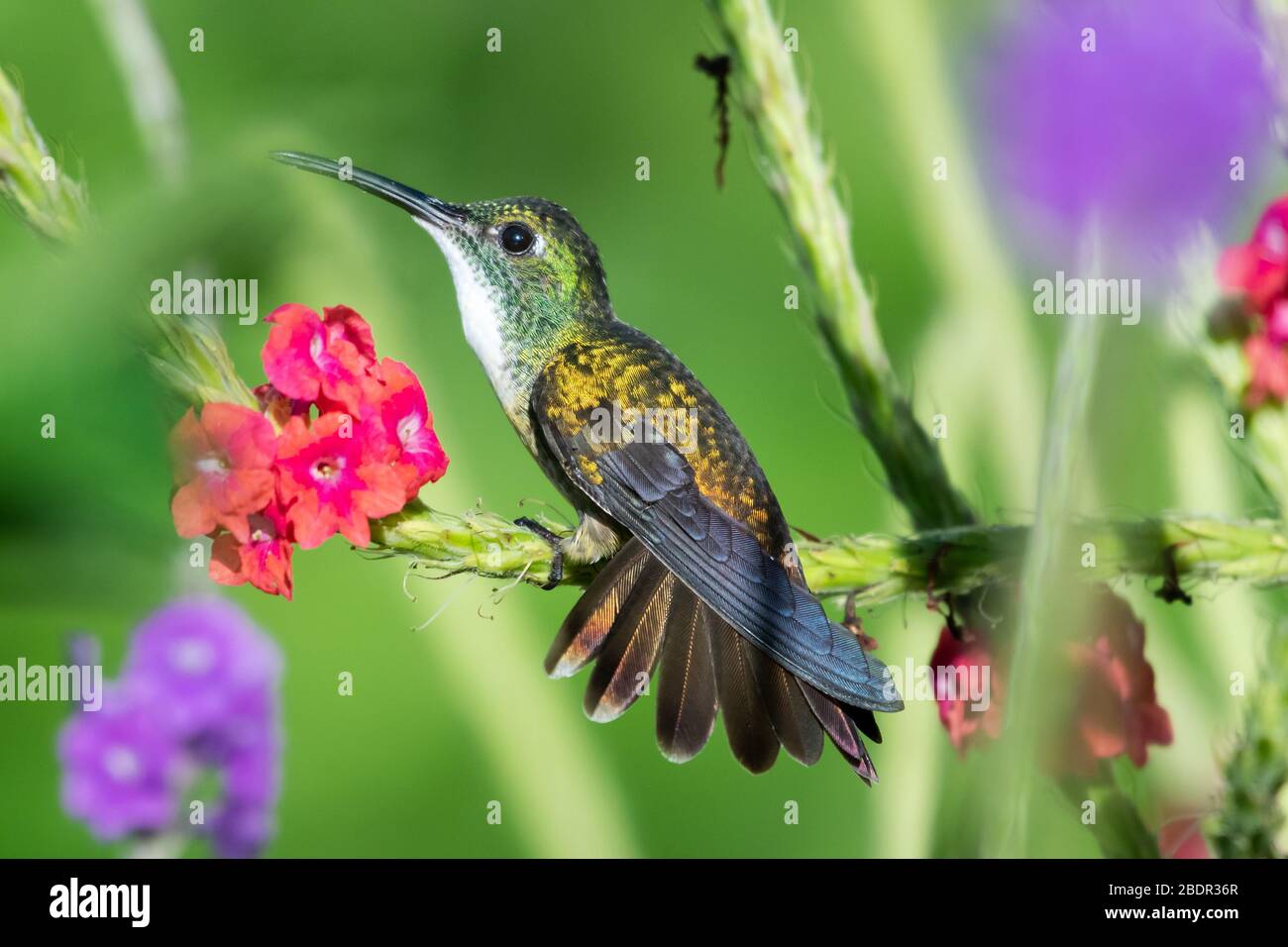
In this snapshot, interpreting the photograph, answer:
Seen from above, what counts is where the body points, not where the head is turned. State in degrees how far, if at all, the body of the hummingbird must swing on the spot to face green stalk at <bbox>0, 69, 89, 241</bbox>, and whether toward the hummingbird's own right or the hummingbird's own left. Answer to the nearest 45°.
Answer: approximately 45° to the hummingbird's own left

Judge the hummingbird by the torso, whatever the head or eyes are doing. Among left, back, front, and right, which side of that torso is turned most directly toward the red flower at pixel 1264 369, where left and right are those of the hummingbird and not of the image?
back

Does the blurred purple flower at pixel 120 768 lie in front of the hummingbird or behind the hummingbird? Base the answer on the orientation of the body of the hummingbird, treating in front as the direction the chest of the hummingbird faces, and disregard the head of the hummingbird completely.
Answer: in front

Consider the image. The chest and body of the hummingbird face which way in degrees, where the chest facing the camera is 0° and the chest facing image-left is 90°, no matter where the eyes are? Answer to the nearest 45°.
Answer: approximately 90°

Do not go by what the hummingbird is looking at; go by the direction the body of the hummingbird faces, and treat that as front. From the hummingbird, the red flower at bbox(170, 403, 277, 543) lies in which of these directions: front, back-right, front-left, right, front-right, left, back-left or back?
front-left

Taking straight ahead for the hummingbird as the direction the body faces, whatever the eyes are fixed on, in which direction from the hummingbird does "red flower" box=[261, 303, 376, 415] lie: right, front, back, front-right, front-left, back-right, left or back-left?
front-left

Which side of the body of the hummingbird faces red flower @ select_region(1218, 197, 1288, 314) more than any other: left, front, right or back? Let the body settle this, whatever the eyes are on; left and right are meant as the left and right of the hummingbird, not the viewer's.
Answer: back
